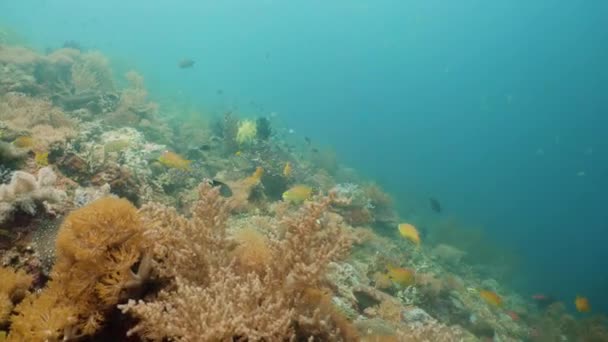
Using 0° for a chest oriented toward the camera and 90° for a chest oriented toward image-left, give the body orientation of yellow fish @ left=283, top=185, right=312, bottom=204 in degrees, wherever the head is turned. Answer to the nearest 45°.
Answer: approximately 90°

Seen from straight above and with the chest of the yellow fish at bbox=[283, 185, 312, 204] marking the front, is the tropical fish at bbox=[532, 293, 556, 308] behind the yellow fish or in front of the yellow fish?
behind

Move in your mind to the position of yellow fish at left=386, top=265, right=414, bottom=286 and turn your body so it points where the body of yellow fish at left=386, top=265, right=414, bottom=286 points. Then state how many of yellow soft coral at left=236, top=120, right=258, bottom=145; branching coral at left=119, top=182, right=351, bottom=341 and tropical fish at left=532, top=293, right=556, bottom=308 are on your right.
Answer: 1

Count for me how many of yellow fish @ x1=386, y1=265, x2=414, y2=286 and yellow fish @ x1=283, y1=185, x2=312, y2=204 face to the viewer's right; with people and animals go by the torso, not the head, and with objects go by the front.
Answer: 1

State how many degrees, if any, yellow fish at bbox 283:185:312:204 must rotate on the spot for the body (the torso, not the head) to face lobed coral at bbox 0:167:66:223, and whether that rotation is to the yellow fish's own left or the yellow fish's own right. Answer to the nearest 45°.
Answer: approximately 45° to the yellow fish's own left

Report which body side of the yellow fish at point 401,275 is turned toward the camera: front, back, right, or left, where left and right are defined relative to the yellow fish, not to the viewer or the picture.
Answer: right

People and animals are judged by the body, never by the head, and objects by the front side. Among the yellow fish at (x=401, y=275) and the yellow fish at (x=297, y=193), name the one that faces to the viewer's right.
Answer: the yellow fish at (x=401, y=275)

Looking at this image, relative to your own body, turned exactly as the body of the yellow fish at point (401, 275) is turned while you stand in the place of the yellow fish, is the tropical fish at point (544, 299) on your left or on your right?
on your left

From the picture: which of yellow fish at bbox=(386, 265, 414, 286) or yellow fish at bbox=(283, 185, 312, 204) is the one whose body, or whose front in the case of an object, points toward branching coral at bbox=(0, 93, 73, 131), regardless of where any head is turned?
yellow fish at bbox=(283, 185, 312, 204)

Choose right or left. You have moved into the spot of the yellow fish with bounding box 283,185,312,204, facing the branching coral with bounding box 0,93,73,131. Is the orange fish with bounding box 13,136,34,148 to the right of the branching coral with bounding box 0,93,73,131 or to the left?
left
